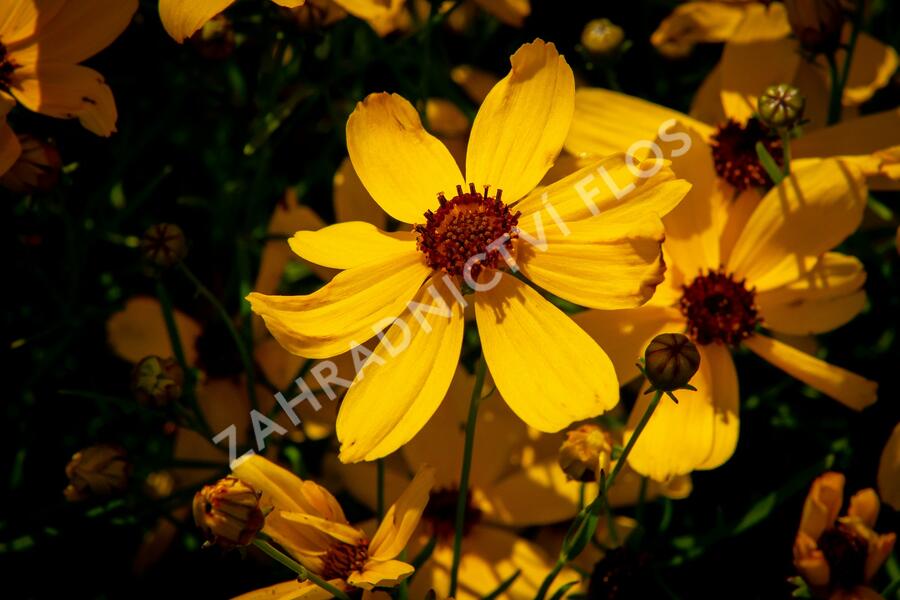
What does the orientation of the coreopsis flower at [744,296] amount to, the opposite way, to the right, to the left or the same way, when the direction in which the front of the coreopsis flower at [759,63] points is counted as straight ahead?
the same way

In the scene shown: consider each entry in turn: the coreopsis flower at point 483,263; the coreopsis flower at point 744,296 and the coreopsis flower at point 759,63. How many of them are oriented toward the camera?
3

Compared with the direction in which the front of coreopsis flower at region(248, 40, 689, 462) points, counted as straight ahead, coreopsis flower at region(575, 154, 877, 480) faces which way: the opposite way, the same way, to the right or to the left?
the same way

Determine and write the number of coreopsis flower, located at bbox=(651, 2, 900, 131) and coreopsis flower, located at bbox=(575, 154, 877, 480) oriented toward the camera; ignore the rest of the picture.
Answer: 2

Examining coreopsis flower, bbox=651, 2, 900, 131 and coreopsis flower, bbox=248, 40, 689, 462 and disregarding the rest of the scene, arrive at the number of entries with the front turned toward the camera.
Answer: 2

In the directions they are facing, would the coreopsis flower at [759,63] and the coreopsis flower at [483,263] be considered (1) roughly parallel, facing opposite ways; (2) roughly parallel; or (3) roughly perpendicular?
roughly parallel

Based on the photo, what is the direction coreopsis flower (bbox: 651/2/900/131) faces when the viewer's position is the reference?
facing the viewer

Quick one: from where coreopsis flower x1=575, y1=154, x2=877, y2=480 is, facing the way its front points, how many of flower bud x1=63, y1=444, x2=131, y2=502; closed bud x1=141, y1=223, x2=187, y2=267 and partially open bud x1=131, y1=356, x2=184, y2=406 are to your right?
3

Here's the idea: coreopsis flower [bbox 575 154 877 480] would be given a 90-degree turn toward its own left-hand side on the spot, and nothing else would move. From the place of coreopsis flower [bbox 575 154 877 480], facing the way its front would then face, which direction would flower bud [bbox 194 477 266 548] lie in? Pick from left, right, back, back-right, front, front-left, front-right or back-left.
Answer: back-right

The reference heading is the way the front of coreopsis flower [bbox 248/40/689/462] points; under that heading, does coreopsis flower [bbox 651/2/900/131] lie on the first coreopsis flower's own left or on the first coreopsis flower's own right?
on the first coreopsis flower's own left
